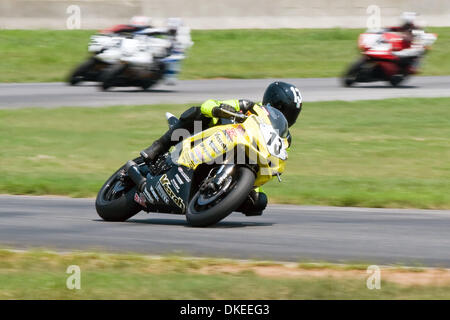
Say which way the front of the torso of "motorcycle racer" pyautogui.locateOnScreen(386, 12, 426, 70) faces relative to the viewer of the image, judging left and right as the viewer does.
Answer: facing to the left of the viewer

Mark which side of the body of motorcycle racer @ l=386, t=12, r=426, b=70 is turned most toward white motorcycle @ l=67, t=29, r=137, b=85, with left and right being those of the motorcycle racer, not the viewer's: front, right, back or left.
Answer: front

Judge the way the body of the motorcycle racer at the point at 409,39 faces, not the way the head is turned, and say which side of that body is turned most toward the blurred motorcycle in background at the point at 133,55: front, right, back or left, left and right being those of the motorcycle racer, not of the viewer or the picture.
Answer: front

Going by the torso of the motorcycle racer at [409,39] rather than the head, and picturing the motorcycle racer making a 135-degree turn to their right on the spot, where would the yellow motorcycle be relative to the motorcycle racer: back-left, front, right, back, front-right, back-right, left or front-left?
back-right

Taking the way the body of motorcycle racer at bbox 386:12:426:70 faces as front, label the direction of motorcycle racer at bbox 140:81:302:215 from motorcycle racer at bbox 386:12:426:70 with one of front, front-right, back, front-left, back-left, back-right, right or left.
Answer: left
